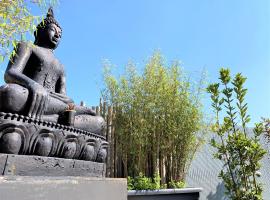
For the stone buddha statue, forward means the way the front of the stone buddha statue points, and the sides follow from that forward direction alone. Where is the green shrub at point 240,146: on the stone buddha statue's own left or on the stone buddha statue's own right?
on the stone buddha statue's own left

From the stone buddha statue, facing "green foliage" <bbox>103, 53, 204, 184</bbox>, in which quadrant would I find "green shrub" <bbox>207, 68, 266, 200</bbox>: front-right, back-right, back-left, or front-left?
front-right

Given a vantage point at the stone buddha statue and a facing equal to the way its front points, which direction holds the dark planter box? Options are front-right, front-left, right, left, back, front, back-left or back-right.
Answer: left

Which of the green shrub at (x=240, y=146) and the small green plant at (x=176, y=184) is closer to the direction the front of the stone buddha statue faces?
the green shrub

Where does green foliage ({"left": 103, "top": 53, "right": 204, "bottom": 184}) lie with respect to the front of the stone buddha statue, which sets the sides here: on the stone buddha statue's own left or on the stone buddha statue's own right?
on the stone buddha statue's own left

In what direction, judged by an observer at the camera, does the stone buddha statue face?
facing the viewer and to the right of the viewer

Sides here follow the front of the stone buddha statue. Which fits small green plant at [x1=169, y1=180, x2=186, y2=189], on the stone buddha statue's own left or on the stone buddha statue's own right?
on the stone buddha statue's own left
